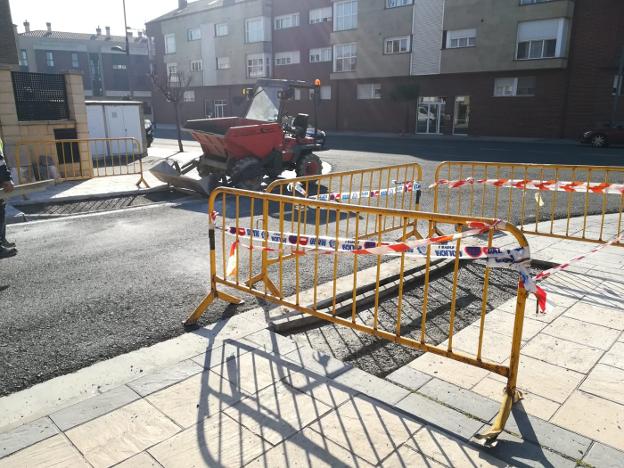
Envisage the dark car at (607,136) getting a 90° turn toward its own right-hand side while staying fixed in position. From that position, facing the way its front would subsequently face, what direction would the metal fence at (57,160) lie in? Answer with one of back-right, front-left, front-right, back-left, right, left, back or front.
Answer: back-left

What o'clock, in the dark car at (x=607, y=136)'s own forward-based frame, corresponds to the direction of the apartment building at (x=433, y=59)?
The apartment building is roughly at 1 o'clock from the dark car.

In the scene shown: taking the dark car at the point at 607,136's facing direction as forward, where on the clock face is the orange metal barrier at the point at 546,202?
The orange metal barrier is roughly at 9 o'clock from the dark car.

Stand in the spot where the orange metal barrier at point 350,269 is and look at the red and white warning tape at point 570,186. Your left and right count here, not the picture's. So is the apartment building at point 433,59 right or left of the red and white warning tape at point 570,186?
left

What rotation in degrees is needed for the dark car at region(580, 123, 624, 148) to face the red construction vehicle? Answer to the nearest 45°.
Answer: approximately 90° to its left

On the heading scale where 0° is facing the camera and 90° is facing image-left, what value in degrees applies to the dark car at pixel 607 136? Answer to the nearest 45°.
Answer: approximately 90°
